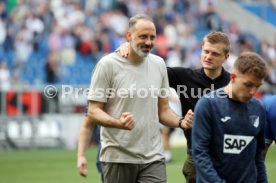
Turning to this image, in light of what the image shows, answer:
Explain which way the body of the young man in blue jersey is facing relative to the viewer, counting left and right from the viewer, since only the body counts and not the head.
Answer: facing the viewer and to the right of the viewer

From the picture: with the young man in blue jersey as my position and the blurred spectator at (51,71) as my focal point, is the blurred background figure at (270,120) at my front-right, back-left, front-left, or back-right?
front-right

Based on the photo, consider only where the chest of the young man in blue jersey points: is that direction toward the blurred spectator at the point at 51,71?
no

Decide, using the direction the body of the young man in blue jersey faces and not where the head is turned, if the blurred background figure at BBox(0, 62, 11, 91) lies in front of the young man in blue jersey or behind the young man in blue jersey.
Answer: behind

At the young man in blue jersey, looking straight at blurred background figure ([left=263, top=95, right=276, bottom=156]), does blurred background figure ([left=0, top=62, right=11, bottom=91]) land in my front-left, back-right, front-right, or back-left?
front-left
